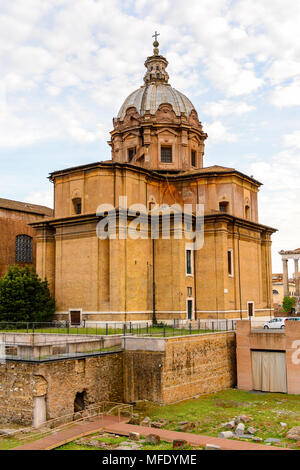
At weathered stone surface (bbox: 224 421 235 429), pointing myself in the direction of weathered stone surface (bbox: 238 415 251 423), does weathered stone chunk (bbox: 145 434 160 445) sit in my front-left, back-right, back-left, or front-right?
back-left

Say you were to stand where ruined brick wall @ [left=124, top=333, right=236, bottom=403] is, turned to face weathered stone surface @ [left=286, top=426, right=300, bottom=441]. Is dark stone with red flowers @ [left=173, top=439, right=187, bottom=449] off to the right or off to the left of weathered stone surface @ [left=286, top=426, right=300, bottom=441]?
right
